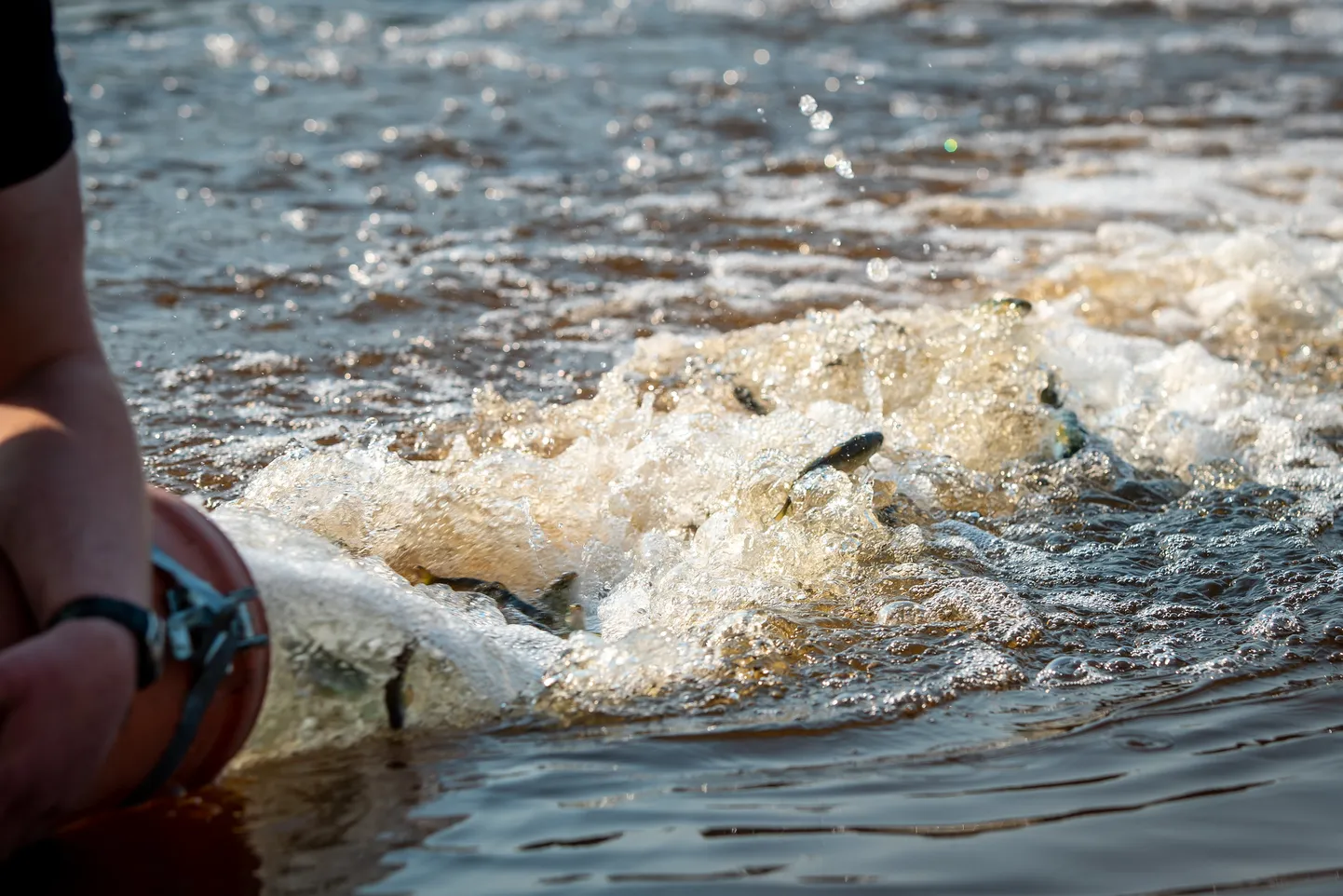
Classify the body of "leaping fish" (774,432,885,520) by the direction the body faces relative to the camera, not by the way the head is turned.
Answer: to the viewer's right

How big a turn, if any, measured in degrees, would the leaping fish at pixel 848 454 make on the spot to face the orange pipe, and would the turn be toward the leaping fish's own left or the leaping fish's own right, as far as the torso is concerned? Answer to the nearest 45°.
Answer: approximately 135° to the leaping fish's own right

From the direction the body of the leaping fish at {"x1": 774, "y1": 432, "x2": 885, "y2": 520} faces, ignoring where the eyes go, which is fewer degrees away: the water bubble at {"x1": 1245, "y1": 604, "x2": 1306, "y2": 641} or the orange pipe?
the water bubble

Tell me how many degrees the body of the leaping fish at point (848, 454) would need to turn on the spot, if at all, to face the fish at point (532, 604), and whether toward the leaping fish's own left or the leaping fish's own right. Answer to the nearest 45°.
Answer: approximately 135° to the leaping fish's own right

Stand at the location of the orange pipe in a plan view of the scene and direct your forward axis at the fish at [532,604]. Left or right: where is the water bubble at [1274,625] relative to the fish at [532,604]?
right

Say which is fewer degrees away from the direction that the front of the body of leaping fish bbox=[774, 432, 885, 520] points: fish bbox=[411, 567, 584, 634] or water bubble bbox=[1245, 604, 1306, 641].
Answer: the water bubble
